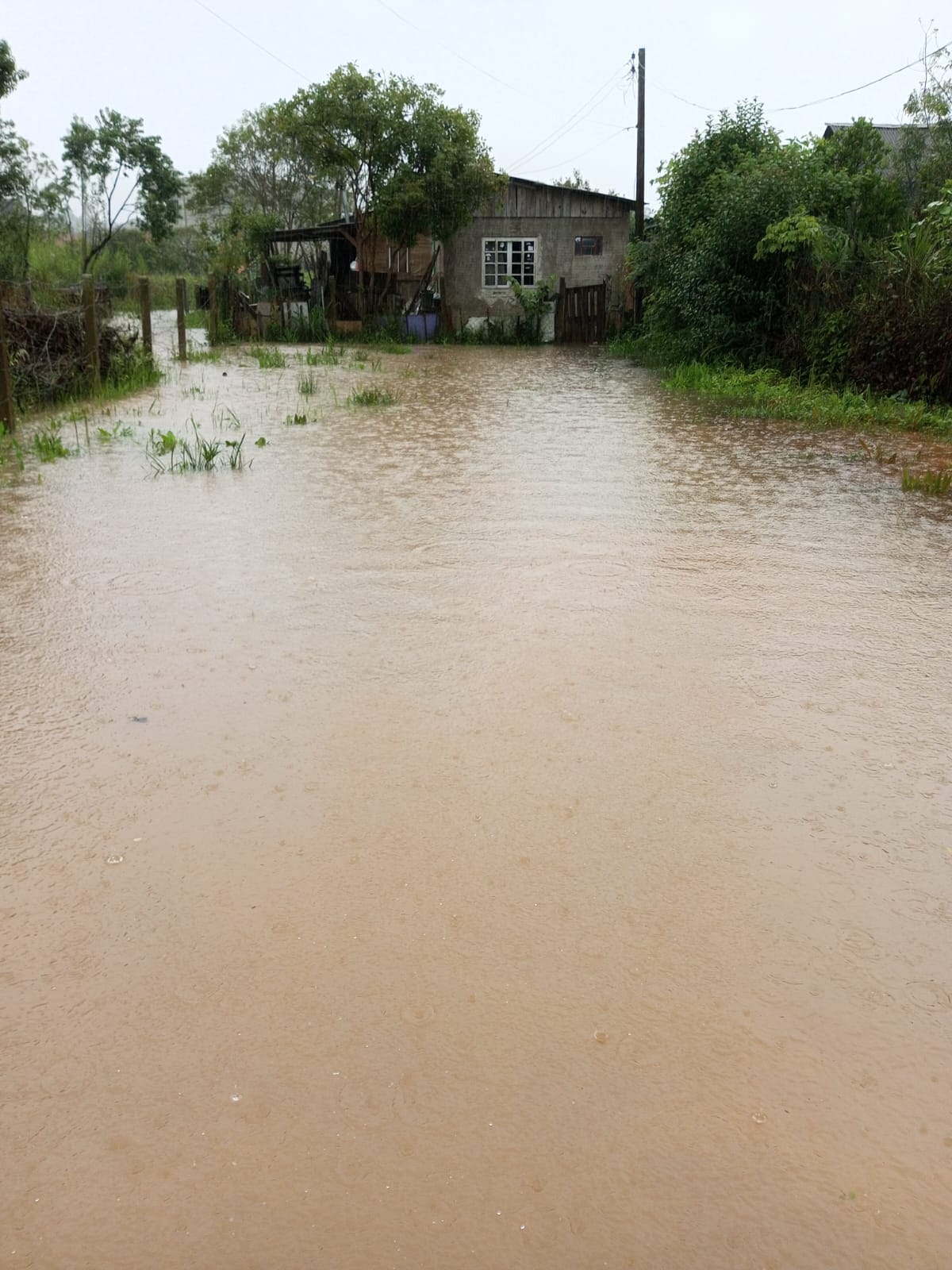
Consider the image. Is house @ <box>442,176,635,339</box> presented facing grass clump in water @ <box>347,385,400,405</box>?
yes

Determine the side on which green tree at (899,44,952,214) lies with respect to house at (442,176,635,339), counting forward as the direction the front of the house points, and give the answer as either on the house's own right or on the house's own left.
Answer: on the house's own left

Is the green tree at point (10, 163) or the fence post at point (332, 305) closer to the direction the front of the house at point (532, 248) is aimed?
the fence post

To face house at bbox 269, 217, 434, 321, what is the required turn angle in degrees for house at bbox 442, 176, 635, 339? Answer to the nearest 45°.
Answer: approximately 90° to its right

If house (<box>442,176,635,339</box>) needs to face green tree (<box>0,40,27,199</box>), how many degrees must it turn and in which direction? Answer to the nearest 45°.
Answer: approximately 90° to its right

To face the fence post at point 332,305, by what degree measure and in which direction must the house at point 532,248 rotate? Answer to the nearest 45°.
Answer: approximately 45° to its right

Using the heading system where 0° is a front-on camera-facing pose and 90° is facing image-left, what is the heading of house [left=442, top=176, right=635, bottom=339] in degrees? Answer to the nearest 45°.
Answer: approximately 0°
